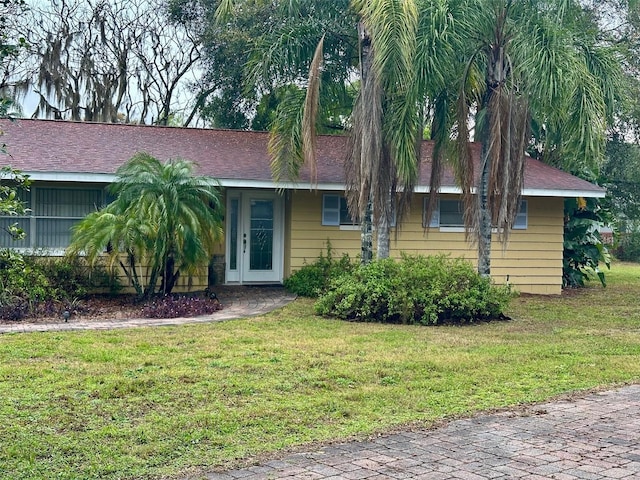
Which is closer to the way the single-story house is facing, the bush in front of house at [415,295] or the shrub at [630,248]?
the bush in front of house

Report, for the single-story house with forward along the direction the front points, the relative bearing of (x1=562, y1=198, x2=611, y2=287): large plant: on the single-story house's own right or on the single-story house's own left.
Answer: on the single-story house's own left

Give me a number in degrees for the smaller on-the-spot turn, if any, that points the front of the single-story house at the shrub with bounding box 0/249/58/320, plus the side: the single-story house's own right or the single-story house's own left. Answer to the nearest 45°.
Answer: approximately 45° to the single-story house's own right

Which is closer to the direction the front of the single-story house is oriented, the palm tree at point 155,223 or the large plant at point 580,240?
the palm tree

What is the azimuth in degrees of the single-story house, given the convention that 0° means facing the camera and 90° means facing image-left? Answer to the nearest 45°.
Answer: approximately 0°

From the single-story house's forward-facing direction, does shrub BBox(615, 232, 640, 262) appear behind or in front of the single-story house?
behind

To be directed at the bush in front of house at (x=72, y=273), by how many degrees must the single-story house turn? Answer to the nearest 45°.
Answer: approximately 45° to its right
